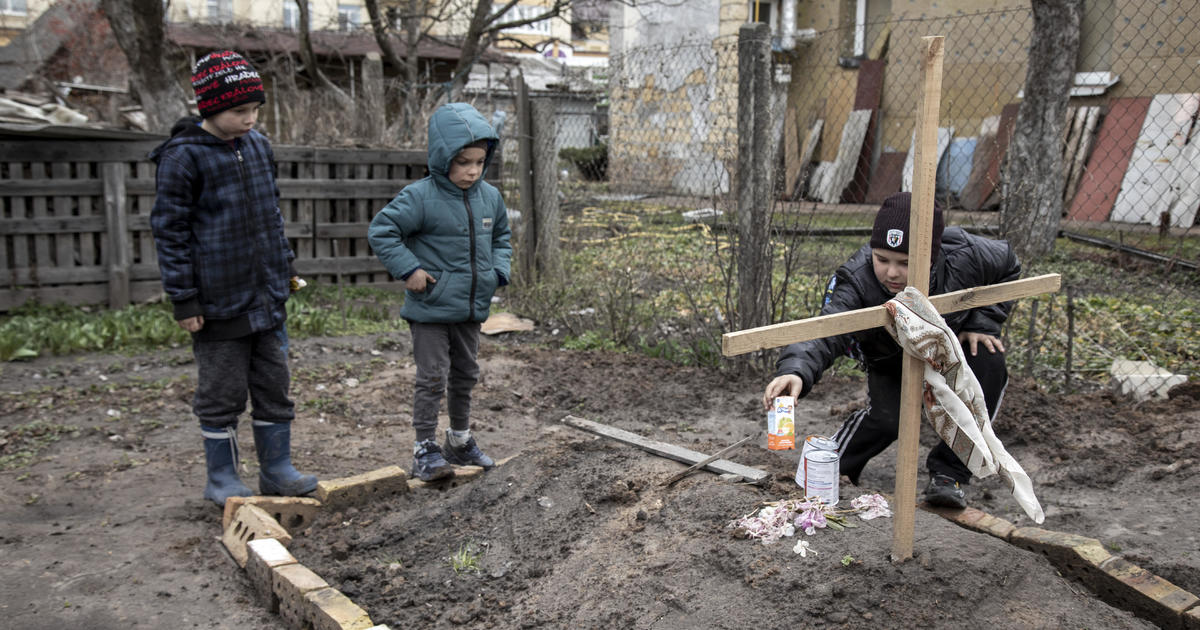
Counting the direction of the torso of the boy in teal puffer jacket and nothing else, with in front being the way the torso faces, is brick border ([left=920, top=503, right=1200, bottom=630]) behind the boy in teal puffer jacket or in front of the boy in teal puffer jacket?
in front

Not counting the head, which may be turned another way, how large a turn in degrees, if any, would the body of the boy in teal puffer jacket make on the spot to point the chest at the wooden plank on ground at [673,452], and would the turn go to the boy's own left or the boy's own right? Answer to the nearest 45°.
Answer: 0° — they already face it

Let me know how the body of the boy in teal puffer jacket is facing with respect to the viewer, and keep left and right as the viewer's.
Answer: facing the viewer and to the right of the viewer

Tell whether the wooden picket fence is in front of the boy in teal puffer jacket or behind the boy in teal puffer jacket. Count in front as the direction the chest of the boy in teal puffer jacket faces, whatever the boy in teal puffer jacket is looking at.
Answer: behind

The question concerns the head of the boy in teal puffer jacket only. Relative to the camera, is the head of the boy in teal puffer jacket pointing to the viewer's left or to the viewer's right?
to the viewer's right

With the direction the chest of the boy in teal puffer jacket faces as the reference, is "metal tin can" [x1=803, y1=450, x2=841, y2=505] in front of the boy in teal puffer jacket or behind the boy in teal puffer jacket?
in front

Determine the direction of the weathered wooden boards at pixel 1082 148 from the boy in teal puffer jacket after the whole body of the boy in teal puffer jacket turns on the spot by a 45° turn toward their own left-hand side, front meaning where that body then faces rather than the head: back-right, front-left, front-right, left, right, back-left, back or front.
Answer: front-left

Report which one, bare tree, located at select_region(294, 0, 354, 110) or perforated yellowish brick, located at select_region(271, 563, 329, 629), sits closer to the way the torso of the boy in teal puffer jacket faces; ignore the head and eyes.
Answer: the perforated yellowish brick

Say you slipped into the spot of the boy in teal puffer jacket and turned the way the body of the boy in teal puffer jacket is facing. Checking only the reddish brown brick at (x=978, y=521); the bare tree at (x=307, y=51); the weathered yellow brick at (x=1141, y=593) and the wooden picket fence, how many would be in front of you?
2
